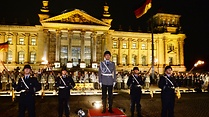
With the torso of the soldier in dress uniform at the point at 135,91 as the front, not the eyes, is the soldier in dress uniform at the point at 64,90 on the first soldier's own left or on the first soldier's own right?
on the first soldier's own right

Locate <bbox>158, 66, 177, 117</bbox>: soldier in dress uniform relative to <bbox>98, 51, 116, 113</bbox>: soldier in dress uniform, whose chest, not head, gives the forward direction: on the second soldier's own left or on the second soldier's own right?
on the second soldier's own left

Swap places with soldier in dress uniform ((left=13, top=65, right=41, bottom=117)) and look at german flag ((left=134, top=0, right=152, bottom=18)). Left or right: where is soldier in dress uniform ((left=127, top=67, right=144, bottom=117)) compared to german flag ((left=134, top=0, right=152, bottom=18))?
right

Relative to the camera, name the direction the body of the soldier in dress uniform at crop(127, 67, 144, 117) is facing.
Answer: toward the camera

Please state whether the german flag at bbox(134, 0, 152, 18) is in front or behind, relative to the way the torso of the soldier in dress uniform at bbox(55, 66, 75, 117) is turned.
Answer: behind

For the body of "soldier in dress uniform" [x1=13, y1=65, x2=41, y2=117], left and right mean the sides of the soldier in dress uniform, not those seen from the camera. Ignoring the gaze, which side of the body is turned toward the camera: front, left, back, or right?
front

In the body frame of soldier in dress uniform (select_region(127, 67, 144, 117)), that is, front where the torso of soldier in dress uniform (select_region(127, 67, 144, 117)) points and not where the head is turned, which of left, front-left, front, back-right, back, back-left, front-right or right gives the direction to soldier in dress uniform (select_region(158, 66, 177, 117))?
front-left

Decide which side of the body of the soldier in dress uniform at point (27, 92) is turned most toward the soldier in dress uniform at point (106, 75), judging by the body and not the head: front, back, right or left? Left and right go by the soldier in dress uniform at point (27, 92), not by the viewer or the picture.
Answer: left
